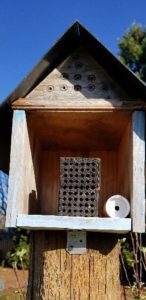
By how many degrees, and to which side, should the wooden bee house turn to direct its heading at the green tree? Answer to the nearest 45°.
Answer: approximately 180°

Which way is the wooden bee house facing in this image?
toward the camera
